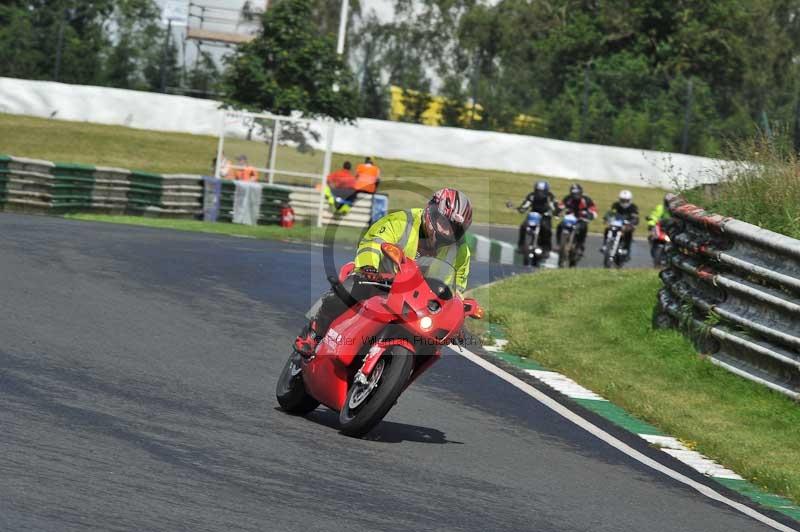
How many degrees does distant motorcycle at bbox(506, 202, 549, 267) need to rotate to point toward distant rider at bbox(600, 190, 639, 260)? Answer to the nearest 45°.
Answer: approximately 135° to its left

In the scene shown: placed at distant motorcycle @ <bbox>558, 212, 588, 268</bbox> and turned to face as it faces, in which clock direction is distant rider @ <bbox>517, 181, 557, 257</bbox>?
The distant rider is roughly at 3 o'clock from the distant motorcycle.

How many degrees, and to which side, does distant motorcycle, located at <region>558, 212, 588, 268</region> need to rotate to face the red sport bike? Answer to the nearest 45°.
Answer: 0° — it already faces it

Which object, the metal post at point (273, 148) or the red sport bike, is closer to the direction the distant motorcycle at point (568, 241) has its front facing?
the red sport bike

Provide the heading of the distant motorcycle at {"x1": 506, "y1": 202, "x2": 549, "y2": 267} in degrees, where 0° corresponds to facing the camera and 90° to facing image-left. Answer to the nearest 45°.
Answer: approximately 0°

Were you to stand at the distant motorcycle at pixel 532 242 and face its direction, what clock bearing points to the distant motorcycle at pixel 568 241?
the distant motorcycle at pixel 568 241 is roughly at 8 o'clock from the distant motorcycle at pixel 532 242.

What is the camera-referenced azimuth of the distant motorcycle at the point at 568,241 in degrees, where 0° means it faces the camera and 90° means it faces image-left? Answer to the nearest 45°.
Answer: approximately 0°
